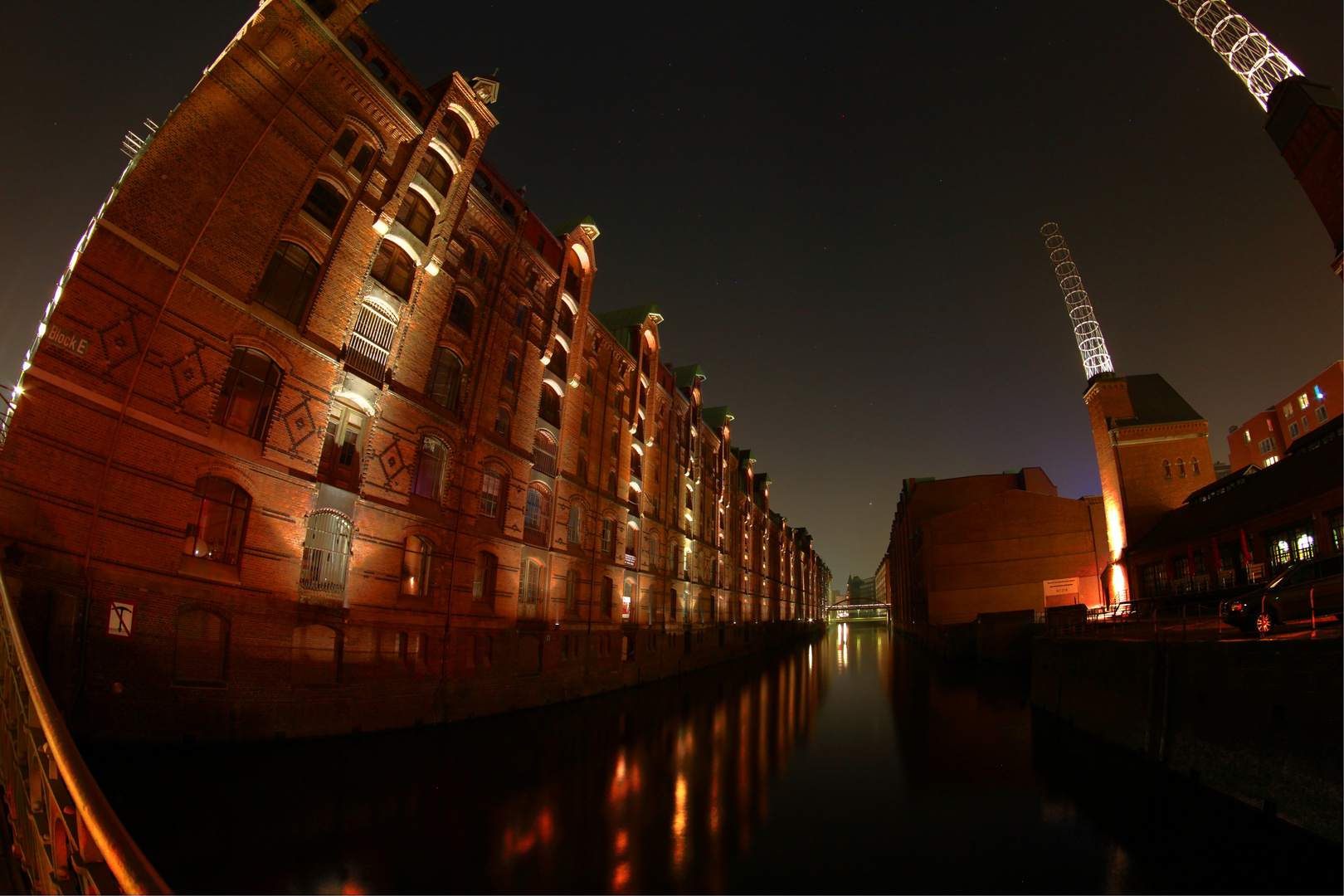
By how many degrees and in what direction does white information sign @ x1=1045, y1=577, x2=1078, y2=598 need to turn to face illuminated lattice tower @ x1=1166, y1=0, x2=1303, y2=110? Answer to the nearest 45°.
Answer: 0° — it already faces it

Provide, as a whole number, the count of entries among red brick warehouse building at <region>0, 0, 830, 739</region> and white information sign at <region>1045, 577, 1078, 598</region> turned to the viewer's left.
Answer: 0

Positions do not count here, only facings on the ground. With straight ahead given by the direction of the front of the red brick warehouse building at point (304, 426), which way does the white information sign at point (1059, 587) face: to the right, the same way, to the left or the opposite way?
to the right

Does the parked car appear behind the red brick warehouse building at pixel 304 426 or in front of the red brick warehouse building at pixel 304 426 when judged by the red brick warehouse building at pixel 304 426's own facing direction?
in front

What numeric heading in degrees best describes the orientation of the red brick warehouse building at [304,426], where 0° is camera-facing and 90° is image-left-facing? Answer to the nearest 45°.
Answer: approximately 315°

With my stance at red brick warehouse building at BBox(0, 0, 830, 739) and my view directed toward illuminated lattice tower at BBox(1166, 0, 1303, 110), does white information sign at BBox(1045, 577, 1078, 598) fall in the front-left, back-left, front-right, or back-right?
front-left

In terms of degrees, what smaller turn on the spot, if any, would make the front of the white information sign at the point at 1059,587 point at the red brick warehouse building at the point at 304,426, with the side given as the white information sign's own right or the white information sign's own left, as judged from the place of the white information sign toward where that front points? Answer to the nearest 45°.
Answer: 0° — it already faces it

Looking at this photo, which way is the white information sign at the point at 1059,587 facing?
toward the camera
